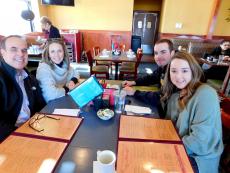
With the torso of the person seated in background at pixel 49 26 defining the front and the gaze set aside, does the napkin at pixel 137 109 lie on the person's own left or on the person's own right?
on the person's own left

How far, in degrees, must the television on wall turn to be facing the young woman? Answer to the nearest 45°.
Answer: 0° — it already faces them

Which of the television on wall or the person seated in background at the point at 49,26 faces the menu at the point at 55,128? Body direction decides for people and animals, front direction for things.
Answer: the television on wall

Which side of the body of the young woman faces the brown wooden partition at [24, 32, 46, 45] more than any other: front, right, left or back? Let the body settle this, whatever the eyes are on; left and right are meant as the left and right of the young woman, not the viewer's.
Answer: right

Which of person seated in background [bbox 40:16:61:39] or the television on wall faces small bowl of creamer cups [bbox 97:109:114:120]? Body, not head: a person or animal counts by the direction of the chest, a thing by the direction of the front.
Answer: the television on wall

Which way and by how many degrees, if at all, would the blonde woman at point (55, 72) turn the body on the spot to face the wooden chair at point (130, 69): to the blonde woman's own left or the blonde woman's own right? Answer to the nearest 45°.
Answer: approximately 90° to the blonde woman's own left

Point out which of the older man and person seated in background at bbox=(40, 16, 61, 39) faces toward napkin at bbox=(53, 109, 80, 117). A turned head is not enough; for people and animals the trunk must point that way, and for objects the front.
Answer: the older man

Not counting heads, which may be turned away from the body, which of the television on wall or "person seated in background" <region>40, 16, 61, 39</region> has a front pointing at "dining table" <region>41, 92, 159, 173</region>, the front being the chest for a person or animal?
the television on wall
